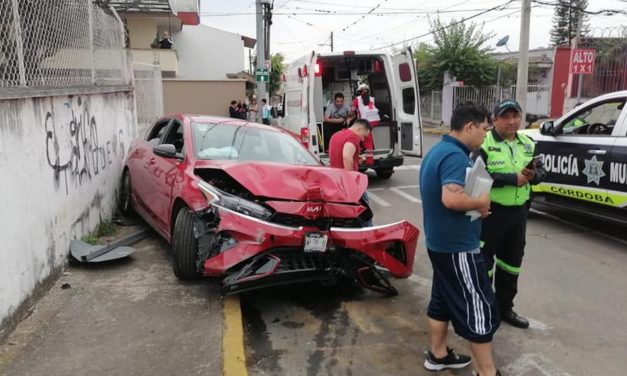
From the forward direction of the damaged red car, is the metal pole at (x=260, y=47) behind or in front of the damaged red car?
behind

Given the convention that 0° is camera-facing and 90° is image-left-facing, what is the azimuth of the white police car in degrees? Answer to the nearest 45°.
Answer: approximately 135°

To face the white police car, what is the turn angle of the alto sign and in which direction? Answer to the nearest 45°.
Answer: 0° — it already faces it

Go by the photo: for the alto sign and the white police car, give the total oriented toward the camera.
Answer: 1

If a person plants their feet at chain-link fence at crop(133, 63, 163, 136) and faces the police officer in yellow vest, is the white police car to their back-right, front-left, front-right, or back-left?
front-left

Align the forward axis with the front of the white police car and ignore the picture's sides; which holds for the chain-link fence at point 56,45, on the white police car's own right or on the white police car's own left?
on the white police car's own left

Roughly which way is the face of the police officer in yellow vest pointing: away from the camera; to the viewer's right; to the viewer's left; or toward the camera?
toward the camera

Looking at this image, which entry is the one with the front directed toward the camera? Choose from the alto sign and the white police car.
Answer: the alto sign

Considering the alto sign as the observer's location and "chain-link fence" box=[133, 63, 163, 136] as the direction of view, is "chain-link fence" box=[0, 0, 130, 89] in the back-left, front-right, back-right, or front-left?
front-left

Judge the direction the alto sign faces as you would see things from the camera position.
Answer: facing the viewer

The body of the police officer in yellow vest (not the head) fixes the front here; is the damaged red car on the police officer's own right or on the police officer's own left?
on the police officer's own right

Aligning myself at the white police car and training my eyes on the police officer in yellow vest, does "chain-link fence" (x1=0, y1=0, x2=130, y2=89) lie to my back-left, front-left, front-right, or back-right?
front-right

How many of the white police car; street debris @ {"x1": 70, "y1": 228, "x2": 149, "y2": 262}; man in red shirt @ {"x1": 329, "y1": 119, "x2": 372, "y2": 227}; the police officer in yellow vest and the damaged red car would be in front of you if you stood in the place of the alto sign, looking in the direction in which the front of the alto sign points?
5

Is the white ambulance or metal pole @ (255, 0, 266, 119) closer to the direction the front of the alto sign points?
the white ambulance
